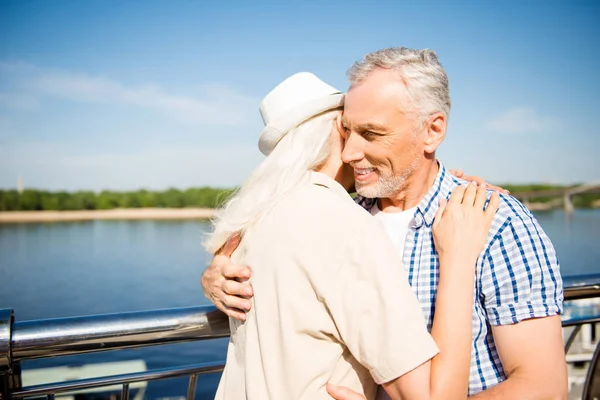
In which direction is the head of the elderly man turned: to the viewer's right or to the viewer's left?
to the viewer's left

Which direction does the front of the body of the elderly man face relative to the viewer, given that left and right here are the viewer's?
facing the viewer and to the left of the viewer
